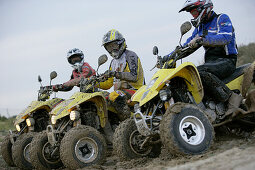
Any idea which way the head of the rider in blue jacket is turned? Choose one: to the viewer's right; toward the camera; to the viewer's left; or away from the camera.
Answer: to the viewer's left

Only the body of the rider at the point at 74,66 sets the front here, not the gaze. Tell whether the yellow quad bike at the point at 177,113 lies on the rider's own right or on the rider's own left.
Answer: on the rider's own left

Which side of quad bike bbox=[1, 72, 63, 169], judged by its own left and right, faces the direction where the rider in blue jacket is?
left

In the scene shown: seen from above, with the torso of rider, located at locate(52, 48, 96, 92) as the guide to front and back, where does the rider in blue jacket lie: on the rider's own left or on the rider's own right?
on the rider's own left

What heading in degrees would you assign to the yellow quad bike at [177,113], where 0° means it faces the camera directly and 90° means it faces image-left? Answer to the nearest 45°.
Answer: approximately 45°

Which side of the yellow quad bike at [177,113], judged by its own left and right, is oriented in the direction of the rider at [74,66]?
right

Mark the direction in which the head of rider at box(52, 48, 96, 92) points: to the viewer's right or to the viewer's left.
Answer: to the viewer's left

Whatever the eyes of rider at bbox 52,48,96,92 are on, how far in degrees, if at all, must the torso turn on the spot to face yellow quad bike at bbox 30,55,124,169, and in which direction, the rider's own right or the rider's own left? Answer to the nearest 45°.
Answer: approximately 45° to the rider's own left
